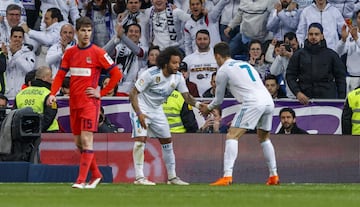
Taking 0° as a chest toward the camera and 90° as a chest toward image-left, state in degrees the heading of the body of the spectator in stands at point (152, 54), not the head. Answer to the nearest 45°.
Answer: approximately 0°

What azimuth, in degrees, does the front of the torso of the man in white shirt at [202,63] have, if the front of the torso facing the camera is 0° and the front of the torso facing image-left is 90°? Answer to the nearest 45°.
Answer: approximately 0°

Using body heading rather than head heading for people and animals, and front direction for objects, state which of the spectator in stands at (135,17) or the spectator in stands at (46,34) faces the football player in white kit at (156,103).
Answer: the spectator in stands at (135,17)

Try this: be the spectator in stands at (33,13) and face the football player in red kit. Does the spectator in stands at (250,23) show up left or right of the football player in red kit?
left

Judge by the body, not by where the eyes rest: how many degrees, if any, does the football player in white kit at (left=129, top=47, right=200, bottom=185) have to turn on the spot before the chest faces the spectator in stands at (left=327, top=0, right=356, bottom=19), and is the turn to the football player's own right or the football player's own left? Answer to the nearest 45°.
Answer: approximately 90° to the football player's own left

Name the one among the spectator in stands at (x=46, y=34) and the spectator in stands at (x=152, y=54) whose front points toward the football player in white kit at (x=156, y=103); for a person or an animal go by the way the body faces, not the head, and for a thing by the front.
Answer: the spectator in stands at (x=152, y=54)
